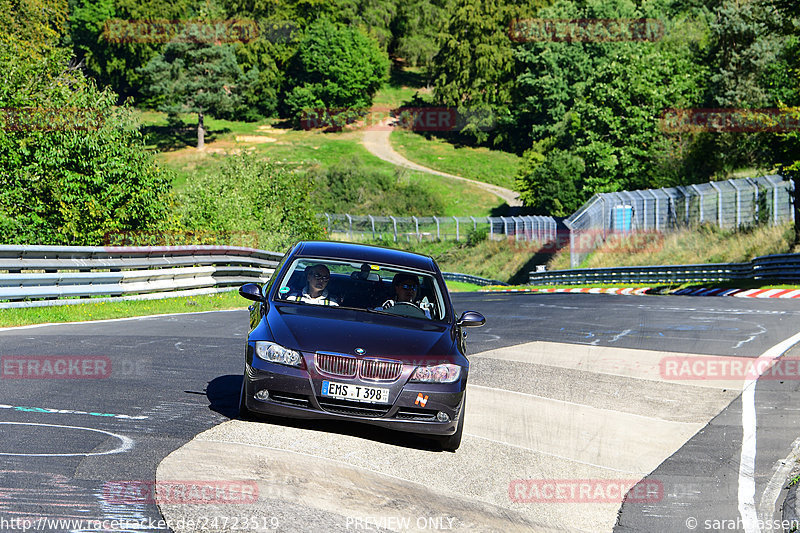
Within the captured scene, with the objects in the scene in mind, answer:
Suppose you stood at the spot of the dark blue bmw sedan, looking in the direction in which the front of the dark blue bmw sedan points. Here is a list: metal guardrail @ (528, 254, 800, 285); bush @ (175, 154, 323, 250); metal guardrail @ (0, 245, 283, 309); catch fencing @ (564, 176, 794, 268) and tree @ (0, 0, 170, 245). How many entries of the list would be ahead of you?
0

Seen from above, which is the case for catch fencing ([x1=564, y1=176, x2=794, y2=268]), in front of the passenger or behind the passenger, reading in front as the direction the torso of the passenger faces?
behind

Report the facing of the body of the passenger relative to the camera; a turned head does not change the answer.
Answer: toward the camera

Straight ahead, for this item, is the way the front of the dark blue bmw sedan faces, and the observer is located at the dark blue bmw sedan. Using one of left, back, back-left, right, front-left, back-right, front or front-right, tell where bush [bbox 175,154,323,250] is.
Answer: back

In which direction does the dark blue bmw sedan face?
toward the camera

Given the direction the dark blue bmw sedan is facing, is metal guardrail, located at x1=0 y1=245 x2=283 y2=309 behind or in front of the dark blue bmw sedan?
behind

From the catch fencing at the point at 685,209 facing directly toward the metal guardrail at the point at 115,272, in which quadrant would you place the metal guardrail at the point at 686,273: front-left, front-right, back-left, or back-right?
front-left

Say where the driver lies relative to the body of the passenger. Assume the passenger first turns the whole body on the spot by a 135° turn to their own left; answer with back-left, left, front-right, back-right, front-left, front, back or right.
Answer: front-right

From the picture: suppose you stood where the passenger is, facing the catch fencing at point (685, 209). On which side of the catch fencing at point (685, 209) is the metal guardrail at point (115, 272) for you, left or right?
left

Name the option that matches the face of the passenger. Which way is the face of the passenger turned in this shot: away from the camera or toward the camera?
toward the camera

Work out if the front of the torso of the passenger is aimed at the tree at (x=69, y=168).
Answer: no
